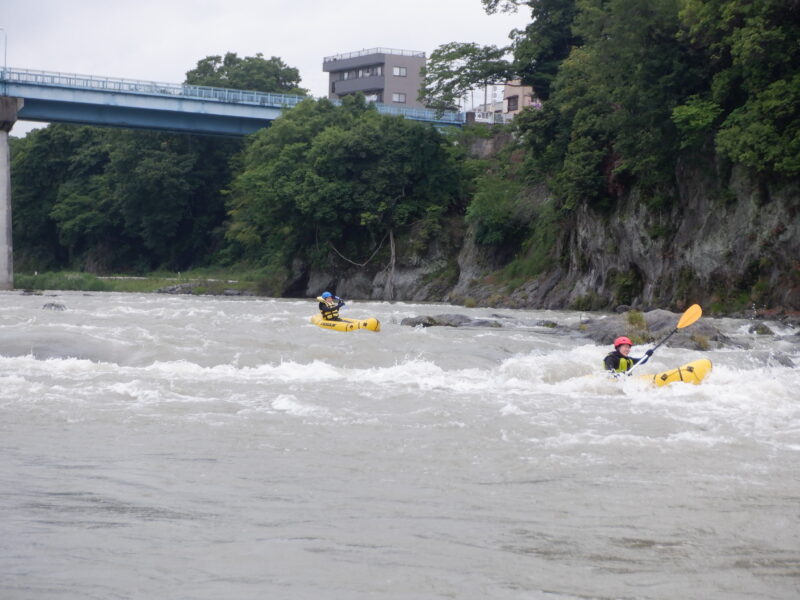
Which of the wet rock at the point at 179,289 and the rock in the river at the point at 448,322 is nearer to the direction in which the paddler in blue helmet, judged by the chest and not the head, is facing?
the rock in the river

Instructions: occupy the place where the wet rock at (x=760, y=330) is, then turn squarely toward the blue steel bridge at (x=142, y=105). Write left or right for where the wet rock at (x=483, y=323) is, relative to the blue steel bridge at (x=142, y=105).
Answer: left

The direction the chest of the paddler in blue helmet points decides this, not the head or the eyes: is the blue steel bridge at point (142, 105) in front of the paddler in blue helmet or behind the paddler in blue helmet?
behind

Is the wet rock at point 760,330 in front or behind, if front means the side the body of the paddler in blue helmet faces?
in front

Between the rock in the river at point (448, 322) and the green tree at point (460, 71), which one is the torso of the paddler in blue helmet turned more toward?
the rock in the river

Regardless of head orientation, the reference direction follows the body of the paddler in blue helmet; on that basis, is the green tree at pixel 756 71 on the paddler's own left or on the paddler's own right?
on the paddler's own left

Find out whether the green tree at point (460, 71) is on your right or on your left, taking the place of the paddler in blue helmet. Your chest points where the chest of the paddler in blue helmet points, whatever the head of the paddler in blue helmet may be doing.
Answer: on your left

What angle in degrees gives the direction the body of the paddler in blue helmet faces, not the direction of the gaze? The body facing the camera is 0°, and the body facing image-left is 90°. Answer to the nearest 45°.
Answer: approximately 315°

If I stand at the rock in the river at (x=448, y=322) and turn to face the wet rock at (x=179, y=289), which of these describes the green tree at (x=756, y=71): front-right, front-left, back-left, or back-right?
back-right

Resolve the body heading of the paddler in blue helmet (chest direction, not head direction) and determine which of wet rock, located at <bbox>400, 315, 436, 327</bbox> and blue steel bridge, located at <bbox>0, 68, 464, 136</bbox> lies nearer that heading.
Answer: the wet rock

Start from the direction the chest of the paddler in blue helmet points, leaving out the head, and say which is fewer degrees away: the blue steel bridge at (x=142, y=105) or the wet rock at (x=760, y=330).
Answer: the wet rock

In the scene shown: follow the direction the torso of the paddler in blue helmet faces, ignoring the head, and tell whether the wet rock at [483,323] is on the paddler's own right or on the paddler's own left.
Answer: on the paddler's own left
